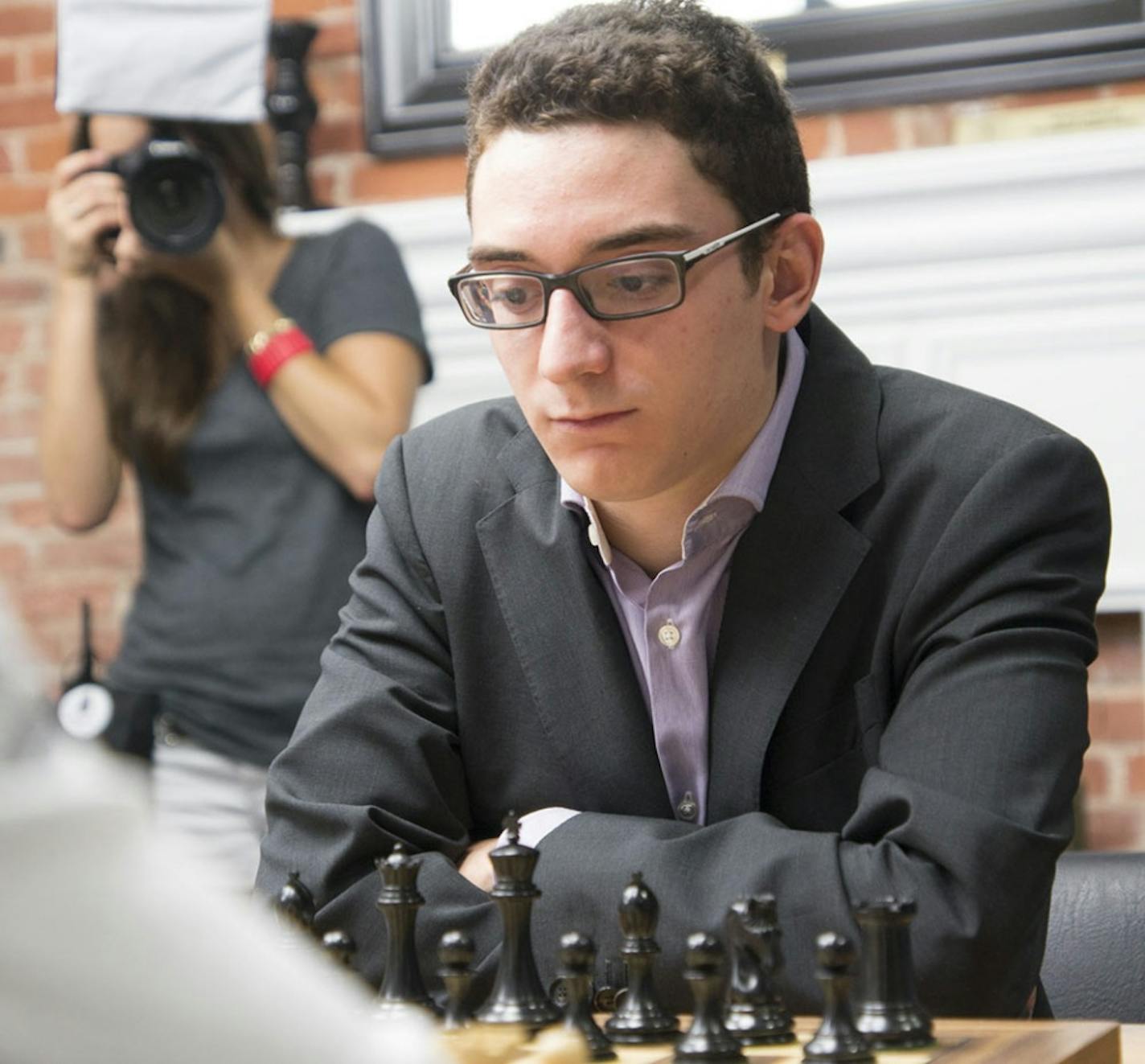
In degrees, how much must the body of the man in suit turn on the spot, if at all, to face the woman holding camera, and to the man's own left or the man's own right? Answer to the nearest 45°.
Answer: approximately 90° to the man's own right

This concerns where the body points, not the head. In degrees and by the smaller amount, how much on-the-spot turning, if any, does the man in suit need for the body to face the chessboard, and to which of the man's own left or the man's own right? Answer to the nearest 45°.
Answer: approximately 45° to the man's own left

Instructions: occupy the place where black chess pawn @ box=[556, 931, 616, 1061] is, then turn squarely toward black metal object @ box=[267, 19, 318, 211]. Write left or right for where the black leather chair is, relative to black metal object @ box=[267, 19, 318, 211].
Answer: right

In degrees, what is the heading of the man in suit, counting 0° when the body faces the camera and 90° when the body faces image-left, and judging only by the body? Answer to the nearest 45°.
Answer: approximately 45°

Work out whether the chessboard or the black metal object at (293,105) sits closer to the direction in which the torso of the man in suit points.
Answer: the chessboard

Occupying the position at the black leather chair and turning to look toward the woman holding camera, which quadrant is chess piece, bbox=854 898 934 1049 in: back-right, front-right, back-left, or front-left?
back-left

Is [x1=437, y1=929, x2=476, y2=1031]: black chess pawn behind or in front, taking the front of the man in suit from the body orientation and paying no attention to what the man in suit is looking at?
in front

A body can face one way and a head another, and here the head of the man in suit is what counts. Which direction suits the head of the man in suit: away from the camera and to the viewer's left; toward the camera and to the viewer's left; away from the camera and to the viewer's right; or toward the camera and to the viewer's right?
toward the camera and to the viewer's left

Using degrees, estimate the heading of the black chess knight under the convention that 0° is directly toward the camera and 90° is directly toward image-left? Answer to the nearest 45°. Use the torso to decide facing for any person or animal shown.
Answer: approximately 45°
